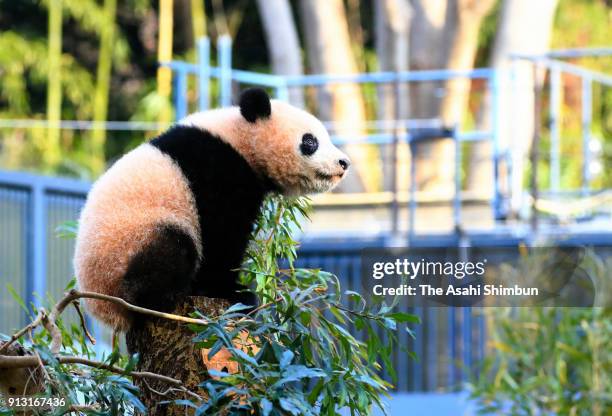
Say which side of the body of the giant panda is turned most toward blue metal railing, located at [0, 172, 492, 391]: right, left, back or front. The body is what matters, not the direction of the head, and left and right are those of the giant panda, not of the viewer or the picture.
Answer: left

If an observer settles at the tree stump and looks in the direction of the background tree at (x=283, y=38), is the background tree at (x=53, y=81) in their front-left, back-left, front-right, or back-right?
front-left

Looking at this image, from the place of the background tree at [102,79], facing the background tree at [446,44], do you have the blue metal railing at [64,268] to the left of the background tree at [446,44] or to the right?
right

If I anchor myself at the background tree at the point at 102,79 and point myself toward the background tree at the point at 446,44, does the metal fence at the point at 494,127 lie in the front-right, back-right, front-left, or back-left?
front-right

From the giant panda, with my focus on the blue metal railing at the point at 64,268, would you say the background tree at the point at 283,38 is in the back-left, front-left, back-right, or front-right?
front-right

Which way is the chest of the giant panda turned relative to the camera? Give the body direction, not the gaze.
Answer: to the viewer's right

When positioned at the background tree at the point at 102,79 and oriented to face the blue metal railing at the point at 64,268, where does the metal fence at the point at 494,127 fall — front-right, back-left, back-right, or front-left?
front-left

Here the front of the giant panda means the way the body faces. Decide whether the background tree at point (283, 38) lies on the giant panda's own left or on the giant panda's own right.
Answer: on the giant panda's own left

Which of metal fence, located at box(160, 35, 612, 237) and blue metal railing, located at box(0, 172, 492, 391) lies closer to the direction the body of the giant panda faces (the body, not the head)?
the metal fence

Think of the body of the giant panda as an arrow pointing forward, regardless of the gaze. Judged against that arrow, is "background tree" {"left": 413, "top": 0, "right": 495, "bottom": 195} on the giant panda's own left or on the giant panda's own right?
on the giant panda's own left
